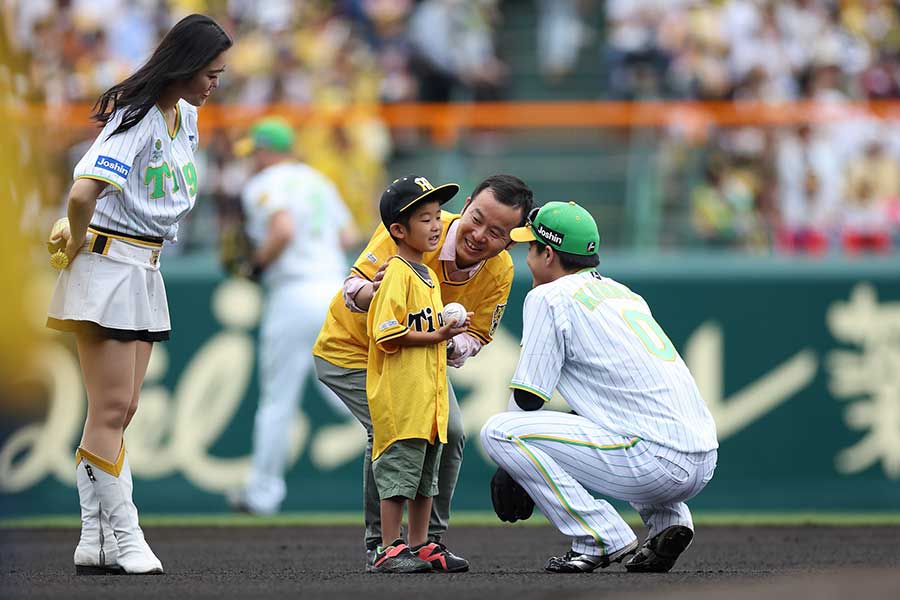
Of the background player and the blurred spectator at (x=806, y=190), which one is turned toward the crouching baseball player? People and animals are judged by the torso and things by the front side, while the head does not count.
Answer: the blurred spectator

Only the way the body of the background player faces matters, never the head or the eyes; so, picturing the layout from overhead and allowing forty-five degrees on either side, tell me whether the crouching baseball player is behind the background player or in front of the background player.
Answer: behind

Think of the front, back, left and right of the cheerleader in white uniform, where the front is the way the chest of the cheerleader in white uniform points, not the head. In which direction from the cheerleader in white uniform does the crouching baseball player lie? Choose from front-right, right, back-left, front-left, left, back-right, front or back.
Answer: front-left

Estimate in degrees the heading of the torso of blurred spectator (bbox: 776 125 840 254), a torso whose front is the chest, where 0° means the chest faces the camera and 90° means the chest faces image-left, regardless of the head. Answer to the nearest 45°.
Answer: approximately 0°

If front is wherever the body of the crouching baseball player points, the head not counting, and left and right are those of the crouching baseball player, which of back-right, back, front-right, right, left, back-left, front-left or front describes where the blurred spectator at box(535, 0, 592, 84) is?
front-right

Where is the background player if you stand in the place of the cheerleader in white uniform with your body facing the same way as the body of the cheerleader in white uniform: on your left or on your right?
on your left

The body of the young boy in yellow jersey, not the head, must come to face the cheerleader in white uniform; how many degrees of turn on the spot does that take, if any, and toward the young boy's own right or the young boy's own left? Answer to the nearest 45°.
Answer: approximately 135° to the young boy's own right

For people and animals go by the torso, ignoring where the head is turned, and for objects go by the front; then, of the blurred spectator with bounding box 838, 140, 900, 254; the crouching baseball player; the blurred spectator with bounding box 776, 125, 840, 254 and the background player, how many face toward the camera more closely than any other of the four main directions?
2

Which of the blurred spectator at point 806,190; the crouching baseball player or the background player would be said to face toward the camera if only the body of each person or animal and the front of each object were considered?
the blurred spectator

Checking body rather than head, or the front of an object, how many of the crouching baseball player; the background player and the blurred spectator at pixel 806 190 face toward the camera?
1

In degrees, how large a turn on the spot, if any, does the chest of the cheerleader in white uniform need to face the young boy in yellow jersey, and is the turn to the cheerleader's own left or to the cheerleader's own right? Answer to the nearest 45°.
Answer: approximately 45° to the cheerleader's own left

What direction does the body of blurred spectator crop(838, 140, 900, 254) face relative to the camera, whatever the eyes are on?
toward the camera

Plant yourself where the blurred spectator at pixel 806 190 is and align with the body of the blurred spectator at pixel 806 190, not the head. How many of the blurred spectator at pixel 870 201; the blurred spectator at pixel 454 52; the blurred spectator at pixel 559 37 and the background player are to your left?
1

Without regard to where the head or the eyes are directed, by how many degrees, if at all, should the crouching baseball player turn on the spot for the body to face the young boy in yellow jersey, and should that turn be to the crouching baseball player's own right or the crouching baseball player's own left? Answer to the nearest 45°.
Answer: approximately 45° to the crouching baseball player's own left

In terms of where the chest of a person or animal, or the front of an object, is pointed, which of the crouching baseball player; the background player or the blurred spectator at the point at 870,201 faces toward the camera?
the blurred spectator

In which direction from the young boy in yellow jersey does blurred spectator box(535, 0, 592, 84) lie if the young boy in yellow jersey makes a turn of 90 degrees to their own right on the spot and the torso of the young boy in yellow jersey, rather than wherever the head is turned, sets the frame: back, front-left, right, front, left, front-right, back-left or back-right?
back-right

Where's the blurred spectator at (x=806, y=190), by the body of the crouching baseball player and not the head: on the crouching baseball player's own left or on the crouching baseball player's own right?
on the crouching baseball player's own right

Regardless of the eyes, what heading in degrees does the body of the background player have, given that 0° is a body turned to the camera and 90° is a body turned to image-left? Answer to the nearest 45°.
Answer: approximately 135°
